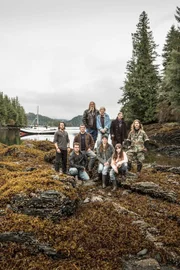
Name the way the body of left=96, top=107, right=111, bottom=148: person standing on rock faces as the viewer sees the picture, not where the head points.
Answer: toward the camera

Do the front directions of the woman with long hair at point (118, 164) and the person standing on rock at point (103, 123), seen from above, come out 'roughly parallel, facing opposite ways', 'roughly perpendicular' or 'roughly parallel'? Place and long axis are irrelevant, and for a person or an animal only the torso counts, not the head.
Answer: roughly parallel

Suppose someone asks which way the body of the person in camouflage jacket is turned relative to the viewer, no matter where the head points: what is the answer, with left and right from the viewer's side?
facing the viewer

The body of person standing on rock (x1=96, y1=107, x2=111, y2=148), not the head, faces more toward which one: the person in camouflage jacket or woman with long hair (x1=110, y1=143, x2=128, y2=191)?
the woman with long hair

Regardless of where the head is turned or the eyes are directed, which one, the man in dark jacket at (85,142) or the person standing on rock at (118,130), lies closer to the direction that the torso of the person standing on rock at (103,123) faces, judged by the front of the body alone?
the man in dark jacket

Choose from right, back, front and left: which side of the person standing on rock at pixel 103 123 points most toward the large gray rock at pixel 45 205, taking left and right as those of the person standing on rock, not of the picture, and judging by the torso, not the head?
front

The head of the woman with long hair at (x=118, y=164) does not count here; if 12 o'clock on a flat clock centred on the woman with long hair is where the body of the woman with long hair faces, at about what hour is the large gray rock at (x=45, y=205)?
The large gray rock is roughly at 1 o'clock from the woman with long hair.

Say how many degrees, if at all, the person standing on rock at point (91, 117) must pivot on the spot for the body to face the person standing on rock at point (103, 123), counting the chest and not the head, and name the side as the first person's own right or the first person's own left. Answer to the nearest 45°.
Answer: approximately 45° to the first person's own left

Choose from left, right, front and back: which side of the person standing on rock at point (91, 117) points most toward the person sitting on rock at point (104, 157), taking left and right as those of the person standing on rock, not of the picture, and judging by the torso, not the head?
front

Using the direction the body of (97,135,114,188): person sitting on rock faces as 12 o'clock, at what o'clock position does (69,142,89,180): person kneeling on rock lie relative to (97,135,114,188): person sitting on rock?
(69,142,89,180): person kneeling on rock is roughly at 3 o'clock from (97,135,114,188): person sitting on rock.
